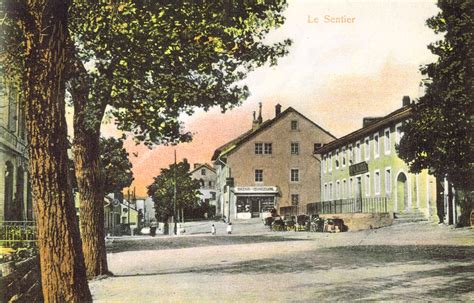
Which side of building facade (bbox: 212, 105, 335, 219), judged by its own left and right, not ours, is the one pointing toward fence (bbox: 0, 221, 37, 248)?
front

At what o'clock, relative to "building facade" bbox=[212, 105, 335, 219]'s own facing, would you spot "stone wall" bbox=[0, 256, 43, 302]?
The stone wall is roughly at 12 o'clock from the building facade.

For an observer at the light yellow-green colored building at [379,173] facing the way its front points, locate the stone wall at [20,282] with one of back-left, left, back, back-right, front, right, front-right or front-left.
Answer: front-left

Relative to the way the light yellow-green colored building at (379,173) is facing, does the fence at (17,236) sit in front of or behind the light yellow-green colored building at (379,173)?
in front

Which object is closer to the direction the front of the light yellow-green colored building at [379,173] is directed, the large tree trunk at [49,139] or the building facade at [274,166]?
the large tree trunk

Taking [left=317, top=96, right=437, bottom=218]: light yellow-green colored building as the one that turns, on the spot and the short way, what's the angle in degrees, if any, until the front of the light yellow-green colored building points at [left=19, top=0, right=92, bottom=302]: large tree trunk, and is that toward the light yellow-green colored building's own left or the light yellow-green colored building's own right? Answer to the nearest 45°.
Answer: approximately 45° to the light yellow-green colored building's own left

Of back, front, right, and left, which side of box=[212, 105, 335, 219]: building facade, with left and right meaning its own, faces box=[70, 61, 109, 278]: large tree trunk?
front

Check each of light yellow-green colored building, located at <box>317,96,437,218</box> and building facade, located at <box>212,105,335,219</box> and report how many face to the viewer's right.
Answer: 0

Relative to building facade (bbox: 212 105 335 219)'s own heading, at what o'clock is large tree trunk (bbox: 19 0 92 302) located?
The large tree trunk is roughly at 12 o'clock from the building facade.

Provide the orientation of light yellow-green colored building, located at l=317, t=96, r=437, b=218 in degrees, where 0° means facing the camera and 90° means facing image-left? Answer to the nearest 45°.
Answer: approximately 45°

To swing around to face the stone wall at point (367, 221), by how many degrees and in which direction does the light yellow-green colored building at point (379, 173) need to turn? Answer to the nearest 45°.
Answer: approximately 45° to its left
